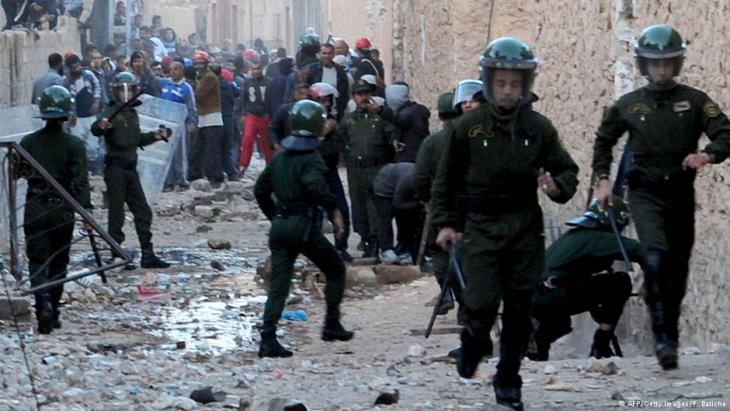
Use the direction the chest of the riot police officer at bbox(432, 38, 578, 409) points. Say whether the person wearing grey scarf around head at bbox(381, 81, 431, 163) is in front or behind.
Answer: behind

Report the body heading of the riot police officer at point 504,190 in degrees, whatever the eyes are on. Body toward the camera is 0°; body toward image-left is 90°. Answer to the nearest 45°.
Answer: approximately 0°

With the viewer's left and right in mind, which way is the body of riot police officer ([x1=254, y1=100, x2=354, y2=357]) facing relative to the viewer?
facing away from the viewer and to the right of the viewer

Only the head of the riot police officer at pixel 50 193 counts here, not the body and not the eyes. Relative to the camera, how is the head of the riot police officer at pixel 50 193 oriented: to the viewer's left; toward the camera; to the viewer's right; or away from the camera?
away from the camera
